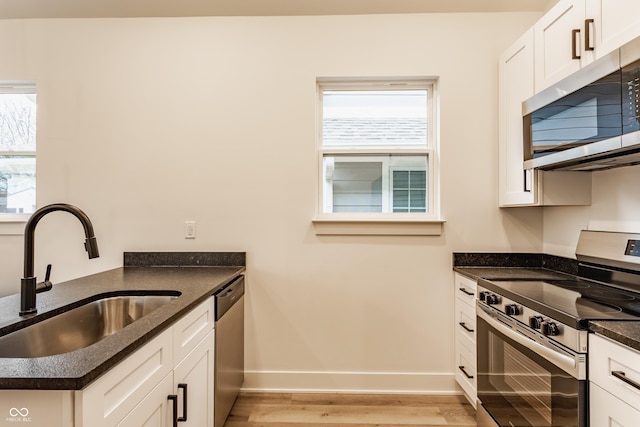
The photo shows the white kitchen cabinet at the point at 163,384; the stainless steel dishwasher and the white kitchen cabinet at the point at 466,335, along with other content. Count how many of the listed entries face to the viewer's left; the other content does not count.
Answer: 1

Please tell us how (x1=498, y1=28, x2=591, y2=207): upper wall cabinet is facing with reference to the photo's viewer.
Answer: facing the viewer and to the left of the viewer

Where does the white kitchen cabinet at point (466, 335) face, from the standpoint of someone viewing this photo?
facing to the left of the viewer

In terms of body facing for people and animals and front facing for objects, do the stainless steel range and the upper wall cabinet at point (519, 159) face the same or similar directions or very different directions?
same or similar directions

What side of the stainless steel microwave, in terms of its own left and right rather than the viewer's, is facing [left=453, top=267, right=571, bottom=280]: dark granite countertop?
right

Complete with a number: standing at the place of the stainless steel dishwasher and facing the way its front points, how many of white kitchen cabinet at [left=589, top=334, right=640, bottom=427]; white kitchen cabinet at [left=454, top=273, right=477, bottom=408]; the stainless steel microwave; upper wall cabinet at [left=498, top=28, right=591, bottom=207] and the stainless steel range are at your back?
0

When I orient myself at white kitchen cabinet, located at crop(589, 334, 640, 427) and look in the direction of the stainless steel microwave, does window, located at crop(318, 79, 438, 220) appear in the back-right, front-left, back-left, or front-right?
front-left

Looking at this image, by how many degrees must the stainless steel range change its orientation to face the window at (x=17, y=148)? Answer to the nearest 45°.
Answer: approximately 45° to its right

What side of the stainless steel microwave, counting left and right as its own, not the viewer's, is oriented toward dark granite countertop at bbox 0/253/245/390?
front

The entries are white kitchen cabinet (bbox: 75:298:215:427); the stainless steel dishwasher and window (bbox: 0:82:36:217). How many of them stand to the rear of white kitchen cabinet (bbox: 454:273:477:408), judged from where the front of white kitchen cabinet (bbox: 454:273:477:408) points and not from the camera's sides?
0

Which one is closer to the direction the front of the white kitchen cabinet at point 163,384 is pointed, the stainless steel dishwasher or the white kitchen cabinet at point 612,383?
the white kitchen cabinet

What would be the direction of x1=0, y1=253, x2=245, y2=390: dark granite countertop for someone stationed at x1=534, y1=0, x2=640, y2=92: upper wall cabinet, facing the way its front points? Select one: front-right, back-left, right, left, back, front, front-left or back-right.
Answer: front

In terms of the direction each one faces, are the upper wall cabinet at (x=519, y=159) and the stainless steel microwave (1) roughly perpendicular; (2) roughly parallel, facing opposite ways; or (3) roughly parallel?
roughly parallel

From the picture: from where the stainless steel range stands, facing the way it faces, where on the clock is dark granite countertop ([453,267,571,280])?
The dark granite countertop is roughly at 4 o'clock from the stainless steel range.

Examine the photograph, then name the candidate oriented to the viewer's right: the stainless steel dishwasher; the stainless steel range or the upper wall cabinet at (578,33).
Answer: the stainless steel dishwasher

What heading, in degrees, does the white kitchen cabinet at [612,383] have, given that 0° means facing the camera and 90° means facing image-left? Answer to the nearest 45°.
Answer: approximately 45°

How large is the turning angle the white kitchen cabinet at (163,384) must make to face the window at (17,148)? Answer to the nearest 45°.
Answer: approximately 180°
